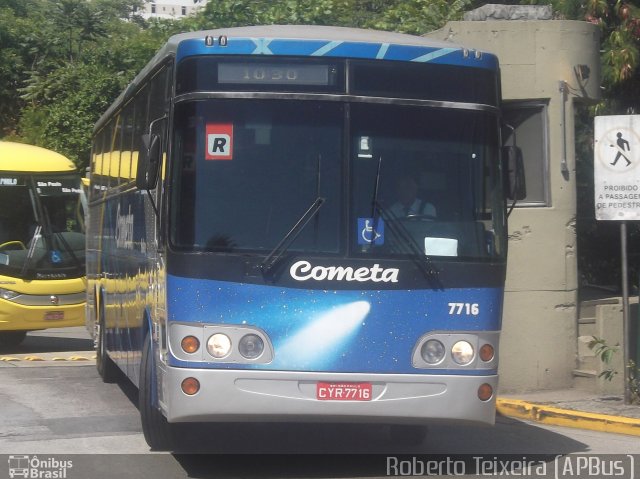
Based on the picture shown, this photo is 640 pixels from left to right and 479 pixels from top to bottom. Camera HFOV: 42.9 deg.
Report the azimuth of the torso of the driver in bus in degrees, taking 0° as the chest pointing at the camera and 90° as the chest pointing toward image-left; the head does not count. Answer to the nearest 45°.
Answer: approximately 0°

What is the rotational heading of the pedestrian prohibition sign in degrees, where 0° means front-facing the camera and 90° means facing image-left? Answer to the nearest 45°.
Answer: approximately 0°

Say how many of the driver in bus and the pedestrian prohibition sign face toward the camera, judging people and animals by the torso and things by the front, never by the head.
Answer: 2
